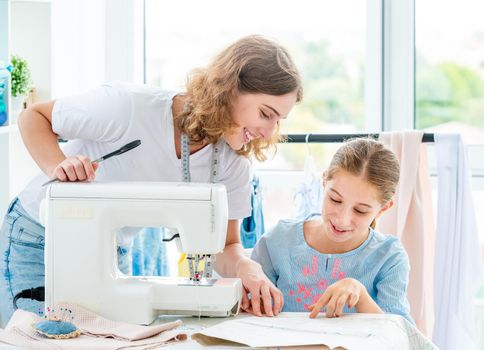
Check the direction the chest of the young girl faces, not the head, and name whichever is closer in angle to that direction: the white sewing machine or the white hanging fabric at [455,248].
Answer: the white sewing machine

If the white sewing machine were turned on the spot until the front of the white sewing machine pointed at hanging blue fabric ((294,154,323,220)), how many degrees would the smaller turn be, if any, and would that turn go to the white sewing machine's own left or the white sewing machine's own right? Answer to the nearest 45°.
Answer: approximately 45° to the white sewing machine's own right

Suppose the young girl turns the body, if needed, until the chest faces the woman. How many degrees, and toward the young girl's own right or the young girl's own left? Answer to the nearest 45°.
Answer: approximately 90° to the young girl's own right

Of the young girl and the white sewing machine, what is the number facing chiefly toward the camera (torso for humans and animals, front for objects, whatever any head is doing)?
1

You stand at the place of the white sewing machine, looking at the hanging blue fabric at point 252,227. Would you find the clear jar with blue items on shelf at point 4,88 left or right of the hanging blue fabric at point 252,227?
left

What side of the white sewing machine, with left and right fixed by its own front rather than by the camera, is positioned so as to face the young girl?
right

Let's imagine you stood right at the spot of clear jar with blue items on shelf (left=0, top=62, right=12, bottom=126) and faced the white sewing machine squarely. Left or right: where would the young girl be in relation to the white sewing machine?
left

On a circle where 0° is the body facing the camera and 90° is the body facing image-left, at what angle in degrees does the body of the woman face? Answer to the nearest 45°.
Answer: approximately 315°

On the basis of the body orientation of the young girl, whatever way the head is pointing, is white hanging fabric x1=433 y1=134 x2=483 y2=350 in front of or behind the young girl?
behind

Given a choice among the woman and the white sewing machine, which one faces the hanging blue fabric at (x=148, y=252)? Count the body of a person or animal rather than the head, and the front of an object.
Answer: the white sewing machine

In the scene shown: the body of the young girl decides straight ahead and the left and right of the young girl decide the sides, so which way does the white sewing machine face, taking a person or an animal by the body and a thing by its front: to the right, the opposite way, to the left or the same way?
the opposite way

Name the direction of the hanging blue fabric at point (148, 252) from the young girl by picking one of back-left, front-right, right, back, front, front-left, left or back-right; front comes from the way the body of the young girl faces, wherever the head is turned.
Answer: back-right

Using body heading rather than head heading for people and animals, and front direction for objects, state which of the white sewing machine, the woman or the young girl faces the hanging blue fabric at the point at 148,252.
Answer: the white sewing machine

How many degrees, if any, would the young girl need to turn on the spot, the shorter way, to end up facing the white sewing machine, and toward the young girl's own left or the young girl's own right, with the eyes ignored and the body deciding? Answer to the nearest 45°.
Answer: approximately 45° to the young girl's own right

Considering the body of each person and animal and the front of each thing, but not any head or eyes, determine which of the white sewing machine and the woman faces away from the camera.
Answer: the white sewing machine

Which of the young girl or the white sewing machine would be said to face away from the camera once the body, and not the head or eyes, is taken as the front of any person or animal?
the white sewing machine

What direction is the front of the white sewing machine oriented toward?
away from the camera
